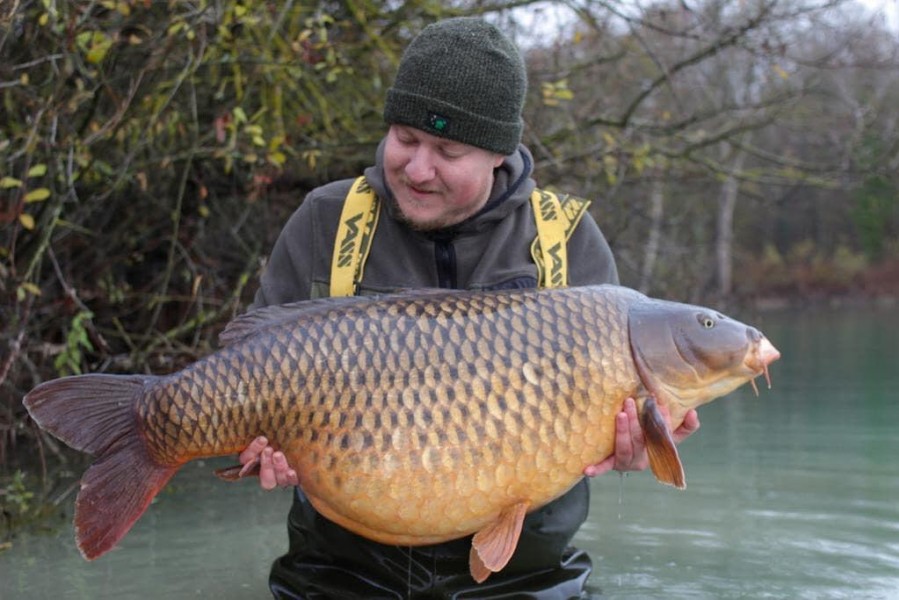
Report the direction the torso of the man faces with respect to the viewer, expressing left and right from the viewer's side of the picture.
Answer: facing the viewer

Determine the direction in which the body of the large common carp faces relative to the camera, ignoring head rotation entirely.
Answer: to the viewer's right
